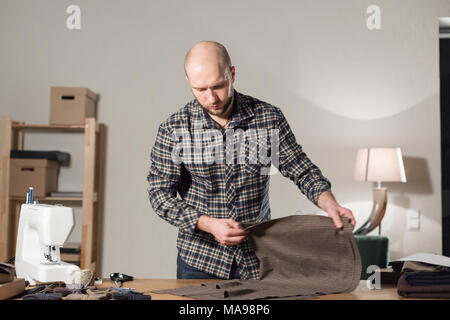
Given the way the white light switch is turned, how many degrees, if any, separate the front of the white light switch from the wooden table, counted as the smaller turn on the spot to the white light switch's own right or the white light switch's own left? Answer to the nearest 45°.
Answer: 0° — it already faces it

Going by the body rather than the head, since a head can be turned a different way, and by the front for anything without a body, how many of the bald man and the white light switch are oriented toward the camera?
2

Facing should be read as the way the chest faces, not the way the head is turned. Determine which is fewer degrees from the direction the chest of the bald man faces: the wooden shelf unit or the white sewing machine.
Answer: the white sewing machine

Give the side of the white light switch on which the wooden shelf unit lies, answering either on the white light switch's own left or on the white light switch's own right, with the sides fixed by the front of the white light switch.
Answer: on the white light switch's own right

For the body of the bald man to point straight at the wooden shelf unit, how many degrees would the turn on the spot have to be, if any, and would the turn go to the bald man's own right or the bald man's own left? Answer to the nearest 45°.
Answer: approximately 135° to the bald man's own right

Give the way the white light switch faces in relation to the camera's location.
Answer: facing the viewer

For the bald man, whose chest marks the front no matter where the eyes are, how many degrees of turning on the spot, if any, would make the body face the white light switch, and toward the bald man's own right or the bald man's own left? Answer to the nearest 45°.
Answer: approximately 135° to the bald man's own left

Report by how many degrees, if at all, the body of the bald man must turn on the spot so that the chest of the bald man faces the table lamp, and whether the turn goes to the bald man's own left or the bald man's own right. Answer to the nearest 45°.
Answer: approximately 135° to the bald man's own left

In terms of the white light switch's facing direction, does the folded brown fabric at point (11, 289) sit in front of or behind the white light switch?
in front

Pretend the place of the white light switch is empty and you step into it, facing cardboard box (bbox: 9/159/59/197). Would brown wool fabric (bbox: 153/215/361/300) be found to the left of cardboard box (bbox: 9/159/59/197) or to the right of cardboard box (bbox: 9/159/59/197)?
left

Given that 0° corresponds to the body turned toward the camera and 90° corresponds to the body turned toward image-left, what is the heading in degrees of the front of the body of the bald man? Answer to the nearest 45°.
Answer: approximately 0°
